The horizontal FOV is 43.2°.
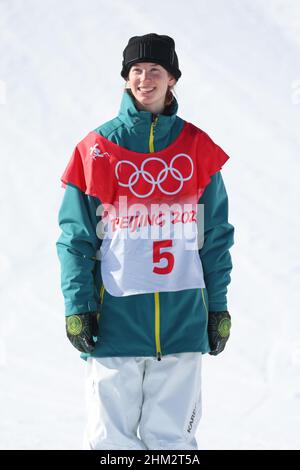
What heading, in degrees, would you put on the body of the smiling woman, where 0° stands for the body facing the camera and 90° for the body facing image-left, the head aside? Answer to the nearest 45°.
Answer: approximately 0°
